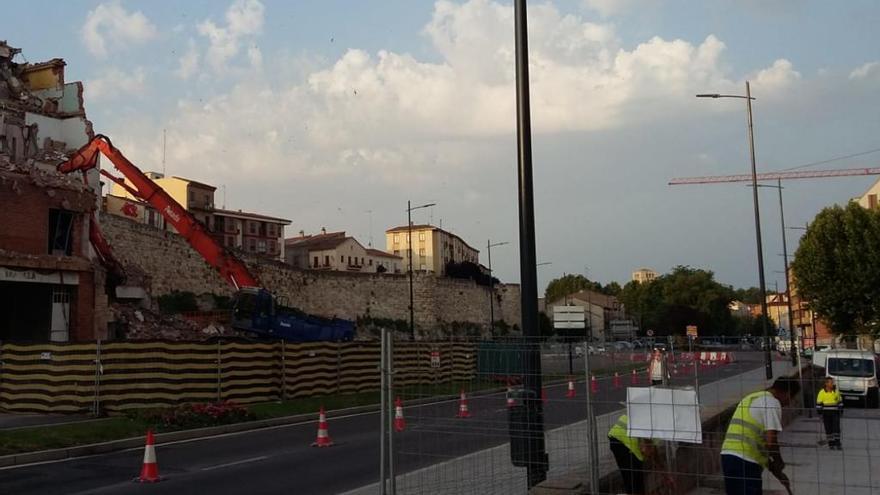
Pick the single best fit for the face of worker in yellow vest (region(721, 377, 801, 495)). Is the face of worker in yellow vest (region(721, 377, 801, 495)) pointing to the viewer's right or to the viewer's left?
to the viewer's right

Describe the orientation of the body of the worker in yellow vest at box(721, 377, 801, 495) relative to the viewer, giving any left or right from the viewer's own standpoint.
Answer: facing to the right of the viewer

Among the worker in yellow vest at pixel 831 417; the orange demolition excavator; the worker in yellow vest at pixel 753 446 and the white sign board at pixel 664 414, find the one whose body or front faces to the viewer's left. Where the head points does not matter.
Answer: the orange demolition excavator

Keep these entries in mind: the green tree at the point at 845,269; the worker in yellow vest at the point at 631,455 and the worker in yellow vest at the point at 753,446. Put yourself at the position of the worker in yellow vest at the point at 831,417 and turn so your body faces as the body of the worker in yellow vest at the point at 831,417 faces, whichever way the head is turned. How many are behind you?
1

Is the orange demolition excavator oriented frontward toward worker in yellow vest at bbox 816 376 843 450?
no

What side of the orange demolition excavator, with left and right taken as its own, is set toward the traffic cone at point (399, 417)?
left

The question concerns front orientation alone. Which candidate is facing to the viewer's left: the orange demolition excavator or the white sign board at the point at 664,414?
the orange demolition excavator

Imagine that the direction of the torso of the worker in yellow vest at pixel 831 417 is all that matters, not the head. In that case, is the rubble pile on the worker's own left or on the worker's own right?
on the worker's own right

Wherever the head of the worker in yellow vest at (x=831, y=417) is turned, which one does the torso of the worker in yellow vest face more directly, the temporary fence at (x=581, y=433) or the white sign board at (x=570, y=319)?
the temporary fence

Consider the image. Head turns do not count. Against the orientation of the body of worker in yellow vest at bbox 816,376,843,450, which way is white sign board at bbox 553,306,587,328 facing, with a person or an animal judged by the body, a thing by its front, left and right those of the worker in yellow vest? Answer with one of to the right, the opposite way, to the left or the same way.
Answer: the same way

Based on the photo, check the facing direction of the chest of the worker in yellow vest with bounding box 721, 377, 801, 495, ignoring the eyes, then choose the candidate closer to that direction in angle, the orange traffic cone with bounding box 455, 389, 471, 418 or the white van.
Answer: the white van

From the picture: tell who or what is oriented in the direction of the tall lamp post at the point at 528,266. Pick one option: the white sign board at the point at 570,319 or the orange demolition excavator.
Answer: the white sign board

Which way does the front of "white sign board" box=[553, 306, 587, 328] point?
toward the camera

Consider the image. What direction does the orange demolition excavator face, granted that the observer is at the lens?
facing to the left of the viewer
